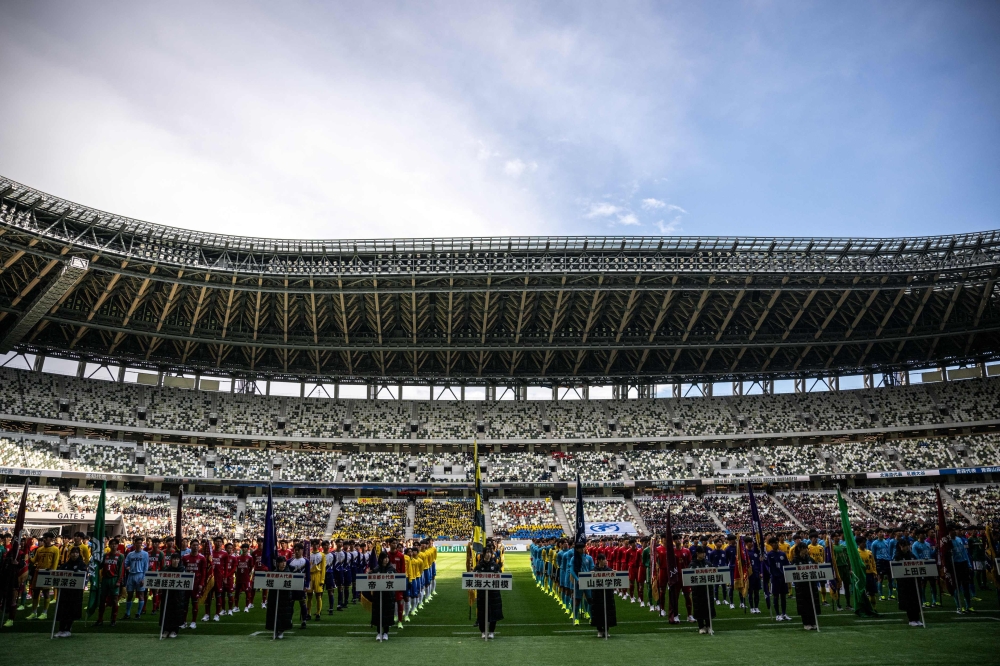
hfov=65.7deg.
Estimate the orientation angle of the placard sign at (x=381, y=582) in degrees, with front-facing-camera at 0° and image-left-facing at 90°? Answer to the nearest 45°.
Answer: approximately 0°

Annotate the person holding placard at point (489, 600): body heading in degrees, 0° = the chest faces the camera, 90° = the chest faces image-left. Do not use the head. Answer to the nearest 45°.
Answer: approximately 0°

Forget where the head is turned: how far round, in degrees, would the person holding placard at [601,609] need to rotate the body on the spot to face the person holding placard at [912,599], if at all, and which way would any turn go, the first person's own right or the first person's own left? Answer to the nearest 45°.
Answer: approximately 90° to the first person's own left

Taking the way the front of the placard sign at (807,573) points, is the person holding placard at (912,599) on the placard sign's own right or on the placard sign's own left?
on the placard sign's own left

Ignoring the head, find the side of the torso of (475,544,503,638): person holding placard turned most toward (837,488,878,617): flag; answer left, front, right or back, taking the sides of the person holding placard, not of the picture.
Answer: left
